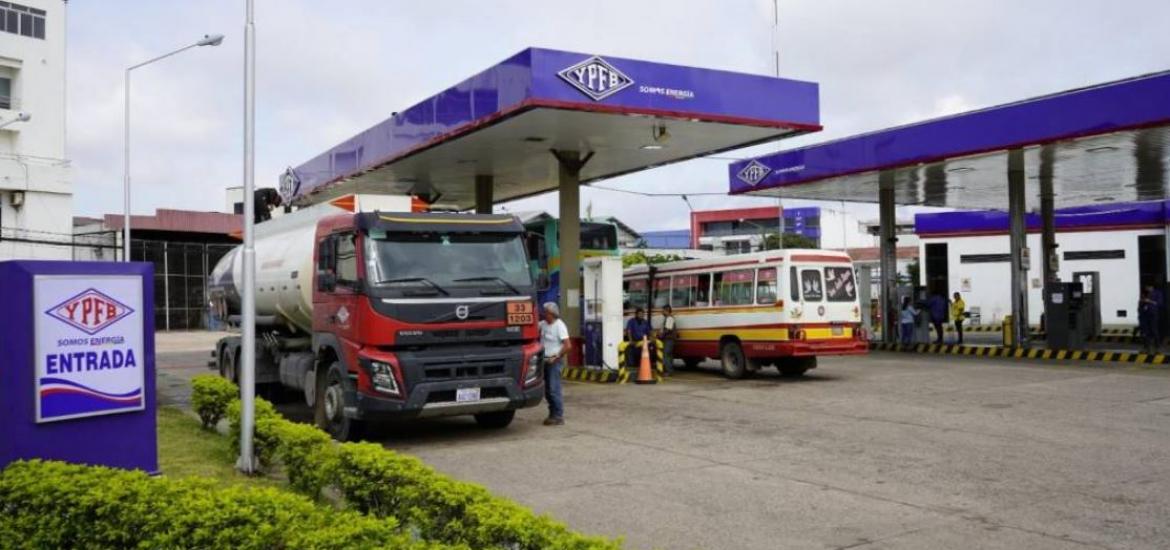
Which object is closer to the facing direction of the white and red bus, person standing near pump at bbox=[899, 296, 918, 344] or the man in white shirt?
the person standing near pump

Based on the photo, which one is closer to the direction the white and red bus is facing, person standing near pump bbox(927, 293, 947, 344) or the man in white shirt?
the person standing near pump
